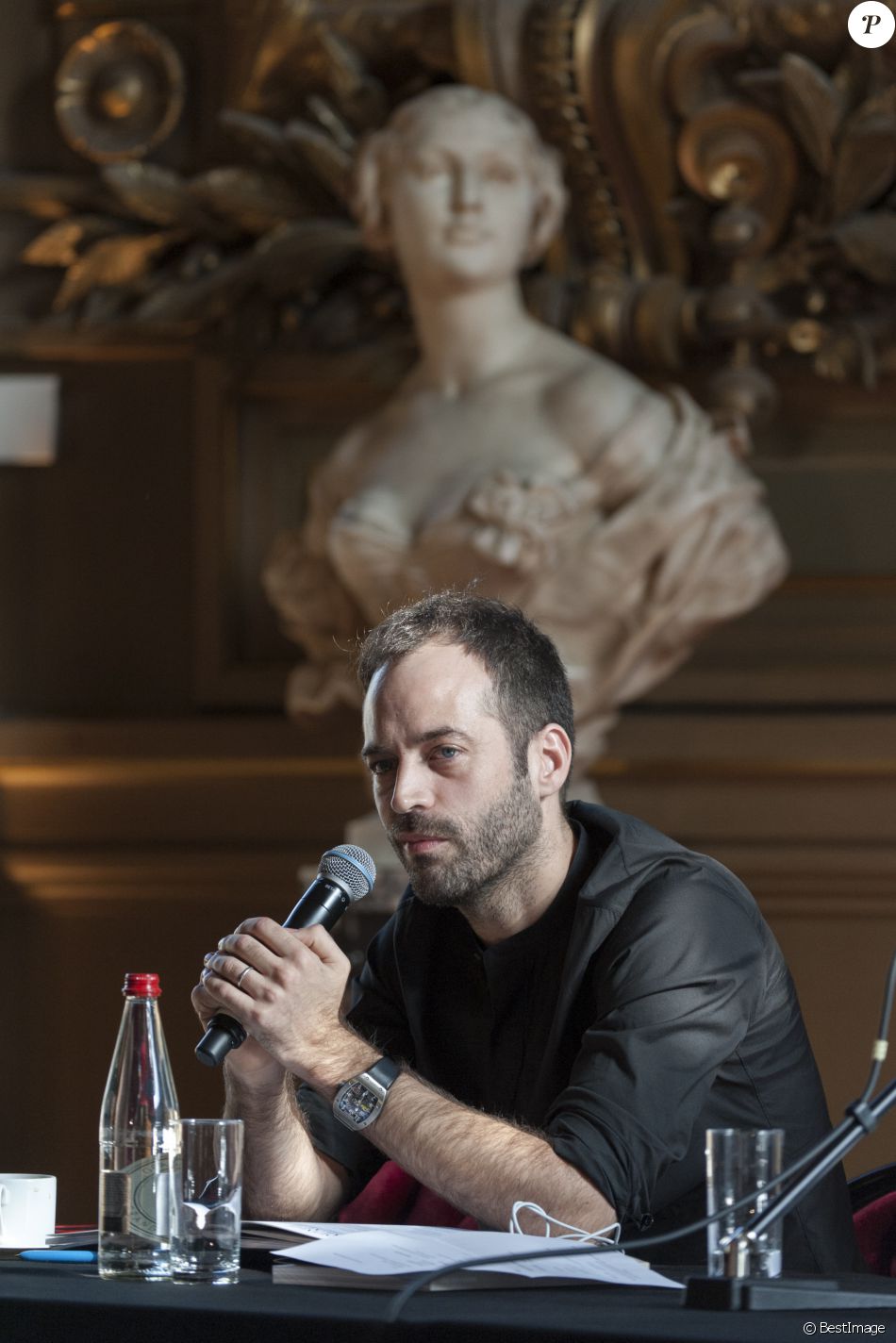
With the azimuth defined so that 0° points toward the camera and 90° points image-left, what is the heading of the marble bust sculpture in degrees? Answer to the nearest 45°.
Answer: approximately 45°

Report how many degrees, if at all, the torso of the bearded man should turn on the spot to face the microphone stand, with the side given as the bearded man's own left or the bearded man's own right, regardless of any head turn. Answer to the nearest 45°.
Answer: approximately 45° to the bearded man's own left

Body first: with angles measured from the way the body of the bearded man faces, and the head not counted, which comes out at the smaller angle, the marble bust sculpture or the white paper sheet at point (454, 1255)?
the white paper sheet

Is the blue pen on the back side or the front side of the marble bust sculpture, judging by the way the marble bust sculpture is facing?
on the front side

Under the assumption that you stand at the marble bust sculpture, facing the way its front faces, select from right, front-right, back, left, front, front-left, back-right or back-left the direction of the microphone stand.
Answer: front-left

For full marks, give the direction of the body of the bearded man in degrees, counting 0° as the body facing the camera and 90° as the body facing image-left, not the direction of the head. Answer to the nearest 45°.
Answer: approximately 45°

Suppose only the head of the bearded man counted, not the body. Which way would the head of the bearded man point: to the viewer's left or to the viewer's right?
to the viewer's left

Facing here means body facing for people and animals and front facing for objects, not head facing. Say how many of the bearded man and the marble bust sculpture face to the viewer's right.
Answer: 0
